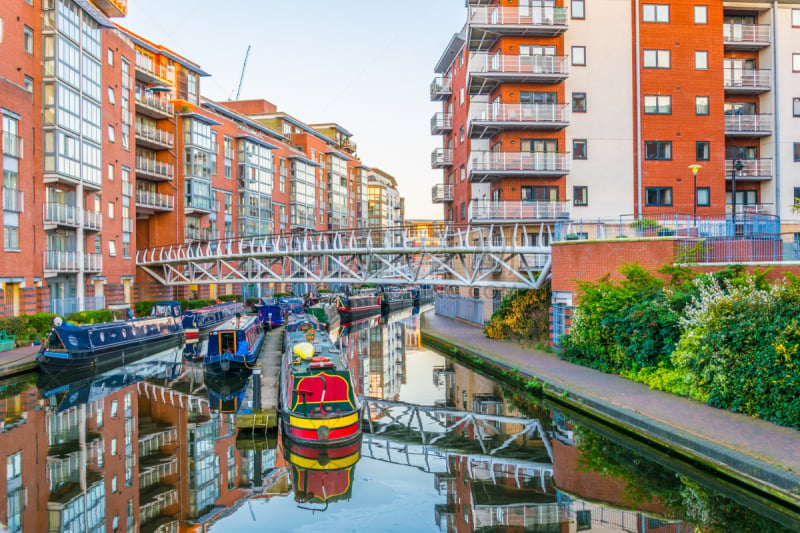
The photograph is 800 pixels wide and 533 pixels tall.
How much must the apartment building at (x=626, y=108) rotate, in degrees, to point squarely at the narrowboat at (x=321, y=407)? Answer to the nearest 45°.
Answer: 0° — it already faces it

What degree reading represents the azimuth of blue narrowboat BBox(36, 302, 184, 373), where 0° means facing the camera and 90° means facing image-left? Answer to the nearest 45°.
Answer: approximately 45°

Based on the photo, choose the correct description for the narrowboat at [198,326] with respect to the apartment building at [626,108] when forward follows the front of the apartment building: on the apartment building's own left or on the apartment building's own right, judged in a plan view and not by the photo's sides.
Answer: on the apartment building's own right

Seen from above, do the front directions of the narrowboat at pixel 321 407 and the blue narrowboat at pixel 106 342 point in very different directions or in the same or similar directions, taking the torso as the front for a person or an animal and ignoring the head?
very different directions

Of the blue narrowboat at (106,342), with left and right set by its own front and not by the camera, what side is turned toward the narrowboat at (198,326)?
back

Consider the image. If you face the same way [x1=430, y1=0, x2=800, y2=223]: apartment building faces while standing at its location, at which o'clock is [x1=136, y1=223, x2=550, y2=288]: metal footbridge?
The metal footbridge is roughly at 2 o'clock from the apartment building.
